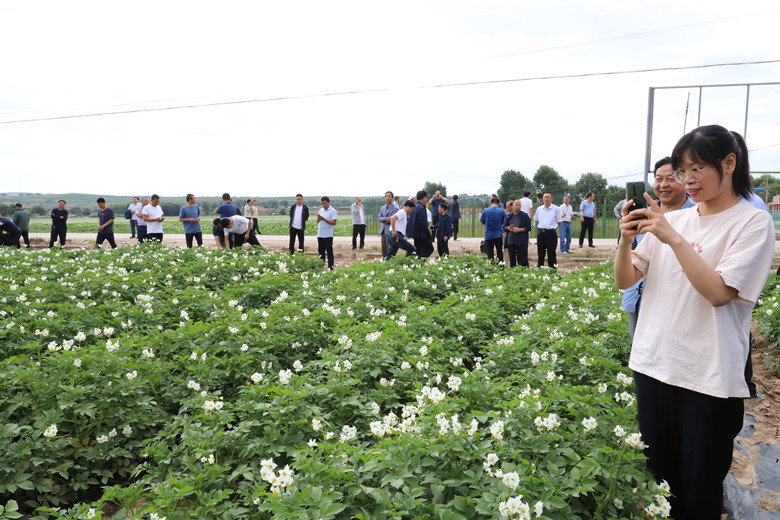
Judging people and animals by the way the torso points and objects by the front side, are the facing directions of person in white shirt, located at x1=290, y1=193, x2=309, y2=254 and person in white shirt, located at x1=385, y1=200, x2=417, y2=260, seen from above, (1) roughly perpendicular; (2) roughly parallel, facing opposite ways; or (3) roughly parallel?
roughly perpendicular

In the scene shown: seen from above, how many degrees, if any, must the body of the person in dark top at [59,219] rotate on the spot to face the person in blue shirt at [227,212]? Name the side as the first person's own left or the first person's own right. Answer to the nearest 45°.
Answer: approximately 45° to the first person's own left

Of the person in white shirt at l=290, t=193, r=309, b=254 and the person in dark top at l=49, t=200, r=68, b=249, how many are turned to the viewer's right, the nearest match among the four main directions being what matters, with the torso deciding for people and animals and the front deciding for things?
0

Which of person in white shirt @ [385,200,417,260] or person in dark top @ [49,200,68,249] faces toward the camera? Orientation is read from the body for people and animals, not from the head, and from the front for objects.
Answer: the person in dark top

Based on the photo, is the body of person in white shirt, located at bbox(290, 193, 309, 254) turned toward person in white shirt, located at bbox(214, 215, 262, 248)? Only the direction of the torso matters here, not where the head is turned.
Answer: no

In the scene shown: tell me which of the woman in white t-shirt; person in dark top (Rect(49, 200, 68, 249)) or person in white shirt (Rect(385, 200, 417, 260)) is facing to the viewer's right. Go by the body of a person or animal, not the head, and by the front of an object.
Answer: the person in white shirt

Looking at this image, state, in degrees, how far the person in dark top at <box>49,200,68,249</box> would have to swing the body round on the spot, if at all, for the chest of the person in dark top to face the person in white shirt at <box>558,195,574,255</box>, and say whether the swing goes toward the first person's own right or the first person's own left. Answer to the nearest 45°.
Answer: approximately 45° to the first person's own left

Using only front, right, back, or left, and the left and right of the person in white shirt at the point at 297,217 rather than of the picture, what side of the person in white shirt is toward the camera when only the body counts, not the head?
front

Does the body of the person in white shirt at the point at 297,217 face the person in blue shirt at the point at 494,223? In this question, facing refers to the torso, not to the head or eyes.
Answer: no

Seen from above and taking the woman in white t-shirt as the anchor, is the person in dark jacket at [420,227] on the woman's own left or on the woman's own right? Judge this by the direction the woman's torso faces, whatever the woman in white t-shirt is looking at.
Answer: on the woman's own right

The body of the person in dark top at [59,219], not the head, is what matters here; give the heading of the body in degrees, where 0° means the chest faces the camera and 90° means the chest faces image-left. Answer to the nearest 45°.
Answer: approximately 0°

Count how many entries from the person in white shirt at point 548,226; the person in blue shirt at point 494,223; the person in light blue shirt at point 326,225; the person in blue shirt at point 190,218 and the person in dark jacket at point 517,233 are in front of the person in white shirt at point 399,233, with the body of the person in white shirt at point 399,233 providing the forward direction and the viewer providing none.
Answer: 3

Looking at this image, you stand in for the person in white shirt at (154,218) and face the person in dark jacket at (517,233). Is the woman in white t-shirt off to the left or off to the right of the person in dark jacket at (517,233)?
right

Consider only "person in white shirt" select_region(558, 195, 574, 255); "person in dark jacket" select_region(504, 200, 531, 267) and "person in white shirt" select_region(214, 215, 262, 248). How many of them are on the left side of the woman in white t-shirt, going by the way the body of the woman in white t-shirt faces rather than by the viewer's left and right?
0

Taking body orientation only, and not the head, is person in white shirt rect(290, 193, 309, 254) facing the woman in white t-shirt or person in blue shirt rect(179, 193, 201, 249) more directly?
the woman in white t-shirt
